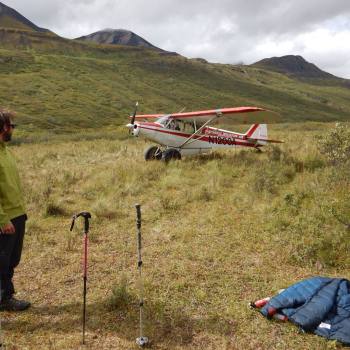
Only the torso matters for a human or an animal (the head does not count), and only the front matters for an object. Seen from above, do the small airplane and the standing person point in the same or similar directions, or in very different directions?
very different directions

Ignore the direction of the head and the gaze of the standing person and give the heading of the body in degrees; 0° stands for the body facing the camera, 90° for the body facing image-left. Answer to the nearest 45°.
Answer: approximately 270°

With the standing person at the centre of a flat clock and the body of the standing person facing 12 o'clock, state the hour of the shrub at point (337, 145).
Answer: The shrub is roughly at 11 o'clock from the standing person.

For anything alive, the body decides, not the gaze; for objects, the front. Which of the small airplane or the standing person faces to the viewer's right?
the standing person

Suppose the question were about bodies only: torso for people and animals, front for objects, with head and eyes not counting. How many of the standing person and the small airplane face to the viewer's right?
1

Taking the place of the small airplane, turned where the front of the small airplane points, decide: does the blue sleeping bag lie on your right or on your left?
on your left

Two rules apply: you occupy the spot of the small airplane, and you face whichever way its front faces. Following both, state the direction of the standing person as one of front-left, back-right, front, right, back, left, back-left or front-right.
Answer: front-left

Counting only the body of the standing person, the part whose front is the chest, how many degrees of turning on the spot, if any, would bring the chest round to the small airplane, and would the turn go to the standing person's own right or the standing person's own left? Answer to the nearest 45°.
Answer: approximately 45° to the standing person's own left
